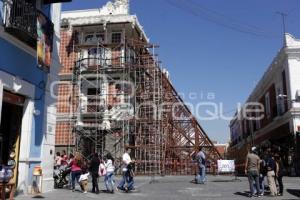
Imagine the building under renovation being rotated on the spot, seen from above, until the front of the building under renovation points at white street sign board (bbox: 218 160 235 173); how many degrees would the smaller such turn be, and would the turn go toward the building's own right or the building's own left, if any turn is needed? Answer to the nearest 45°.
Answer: approximately 45° to the building's own left

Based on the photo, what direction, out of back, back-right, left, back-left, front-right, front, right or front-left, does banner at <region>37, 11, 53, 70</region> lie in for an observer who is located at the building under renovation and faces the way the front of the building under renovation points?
front

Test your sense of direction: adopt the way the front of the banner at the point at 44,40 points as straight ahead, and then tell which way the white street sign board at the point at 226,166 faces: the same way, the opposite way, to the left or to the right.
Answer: to the right

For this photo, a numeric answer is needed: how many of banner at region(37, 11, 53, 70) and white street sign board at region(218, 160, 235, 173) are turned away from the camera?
0

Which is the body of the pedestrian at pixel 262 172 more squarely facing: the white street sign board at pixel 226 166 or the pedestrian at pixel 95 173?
the white street sign board

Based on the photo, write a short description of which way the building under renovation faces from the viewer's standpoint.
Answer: facing the viewer

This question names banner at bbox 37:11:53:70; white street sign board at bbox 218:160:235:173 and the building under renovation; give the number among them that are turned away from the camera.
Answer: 0

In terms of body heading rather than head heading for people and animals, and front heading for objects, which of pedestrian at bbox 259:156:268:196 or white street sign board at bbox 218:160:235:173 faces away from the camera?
the pedestrian

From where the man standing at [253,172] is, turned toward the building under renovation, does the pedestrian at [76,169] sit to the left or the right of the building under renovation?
left

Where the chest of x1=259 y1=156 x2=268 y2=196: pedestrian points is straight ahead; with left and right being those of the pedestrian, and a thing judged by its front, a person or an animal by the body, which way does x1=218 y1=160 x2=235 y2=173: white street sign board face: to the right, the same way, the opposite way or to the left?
the opposite way

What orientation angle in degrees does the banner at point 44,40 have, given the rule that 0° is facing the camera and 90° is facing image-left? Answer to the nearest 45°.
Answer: approximately 315°

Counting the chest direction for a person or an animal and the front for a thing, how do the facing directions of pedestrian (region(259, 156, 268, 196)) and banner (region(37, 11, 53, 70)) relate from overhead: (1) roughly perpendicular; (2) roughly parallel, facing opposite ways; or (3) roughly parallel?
roughly perpendicular

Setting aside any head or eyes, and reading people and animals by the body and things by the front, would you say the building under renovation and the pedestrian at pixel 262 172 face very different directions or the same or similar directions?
very different directions
